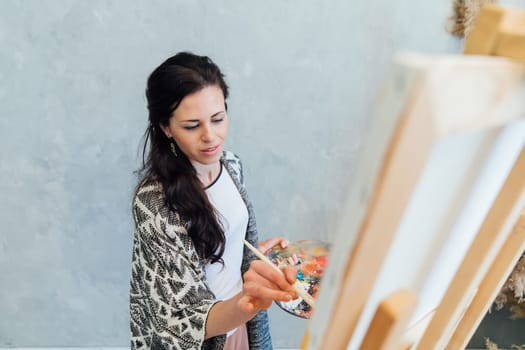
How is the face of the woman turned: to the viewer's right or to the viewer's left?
to the viewer's right

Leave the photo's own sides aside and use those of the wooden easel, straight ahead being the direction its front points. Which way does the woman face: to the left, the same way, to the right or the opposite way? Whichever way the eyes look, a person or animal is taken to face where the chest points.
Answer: the opposite way

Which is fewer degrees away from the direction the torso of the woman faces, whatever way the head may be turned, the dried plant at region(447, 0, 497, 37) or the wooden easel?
the wooden easel

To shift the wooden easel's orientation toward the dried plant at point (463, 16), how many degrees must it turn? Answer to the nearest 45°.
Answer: approximately 45° to its right

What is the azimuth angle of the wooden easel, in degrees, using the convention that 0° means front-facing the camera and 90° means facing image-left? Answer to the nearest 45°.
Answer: approximately 135°

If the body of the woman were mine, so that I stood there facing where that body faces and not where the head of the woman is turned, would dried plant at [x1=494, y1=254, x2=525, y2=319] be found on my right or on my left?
on my left

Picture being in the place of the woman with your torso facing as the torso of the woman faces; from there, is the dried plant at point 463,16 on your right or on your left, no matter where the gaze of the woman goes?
on your left

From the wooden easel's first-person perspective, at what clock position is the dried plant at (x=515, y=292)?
The dried plant is roughly at 2 o'clock from the wooden easel.

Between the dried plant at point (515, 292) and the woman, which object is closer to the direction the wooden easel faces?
the woman

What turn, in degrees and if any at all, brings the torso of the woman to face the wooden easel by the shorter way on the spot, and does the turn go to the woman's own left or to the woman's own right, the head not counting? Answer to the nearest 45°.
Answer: approximately 45° to the woman's own right

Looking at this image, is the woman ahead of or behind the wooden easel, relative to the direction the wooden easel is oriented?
ahead
